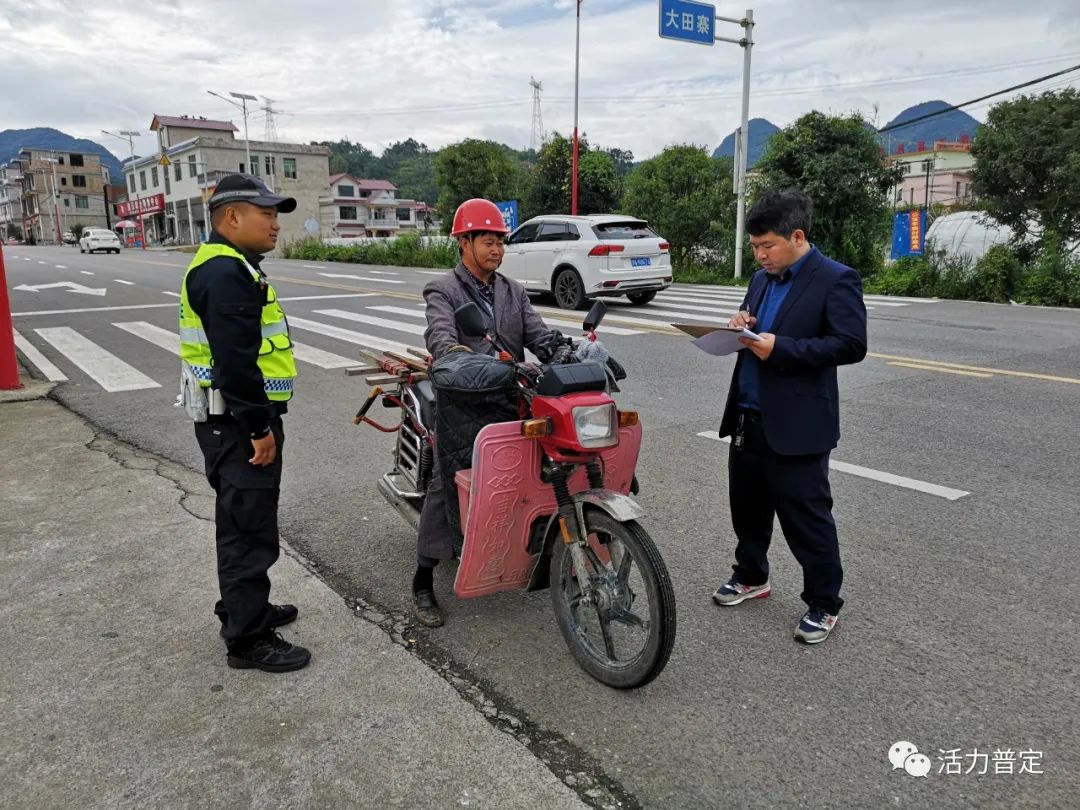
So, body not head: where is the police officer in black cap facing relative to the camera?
to the viewer's right

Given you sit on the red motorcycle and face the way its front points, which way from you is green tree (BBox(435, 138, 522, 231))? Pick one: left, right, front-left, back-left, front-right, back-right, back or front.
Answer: back-left

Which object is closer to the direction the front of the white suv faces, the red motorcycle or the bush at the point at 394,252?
the bush

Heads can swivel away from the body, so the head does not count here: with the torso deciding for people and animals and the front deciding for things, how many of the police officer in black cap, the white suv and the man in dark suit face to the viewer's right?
1

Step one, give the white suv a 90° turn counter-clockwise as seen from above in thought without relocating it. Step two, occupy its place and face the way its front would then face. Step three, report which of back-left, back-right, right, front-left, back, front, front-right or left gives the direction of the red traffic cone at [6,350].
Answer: front

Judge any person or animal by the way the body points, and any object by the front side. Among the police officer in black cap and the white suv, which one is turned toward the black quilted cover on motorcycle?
the police officer in black cap

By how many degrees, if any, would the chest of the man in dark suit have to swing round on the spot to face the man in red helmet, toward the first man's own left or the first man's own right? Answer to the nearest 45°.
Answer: approximately 45° to the first man's own right

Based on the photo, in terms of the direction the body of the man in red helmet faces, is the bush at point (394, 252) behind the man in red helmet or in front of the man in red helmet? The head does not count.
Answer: behind

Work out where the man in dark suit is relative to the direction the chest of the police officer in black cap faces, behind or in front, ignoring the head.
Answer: in front

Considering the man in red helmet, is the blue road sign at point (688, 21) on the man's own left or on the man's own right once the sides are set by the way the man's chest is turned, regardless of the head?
on the man's own left

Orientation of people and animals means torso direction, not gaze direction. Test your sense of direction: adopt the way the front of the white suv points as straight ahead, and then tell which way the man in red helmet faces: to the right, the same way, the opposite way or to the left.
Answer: the opposite way

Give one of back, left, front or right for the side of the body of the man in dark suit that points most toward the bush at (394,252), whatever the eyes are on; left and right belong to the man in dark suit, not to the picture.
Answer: right

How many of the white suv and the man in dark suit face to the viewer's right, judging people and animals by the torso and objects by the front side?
0

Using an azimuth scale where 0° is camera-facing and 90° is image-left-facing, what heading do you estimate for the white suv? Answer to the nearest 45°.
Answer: approximately 135°
